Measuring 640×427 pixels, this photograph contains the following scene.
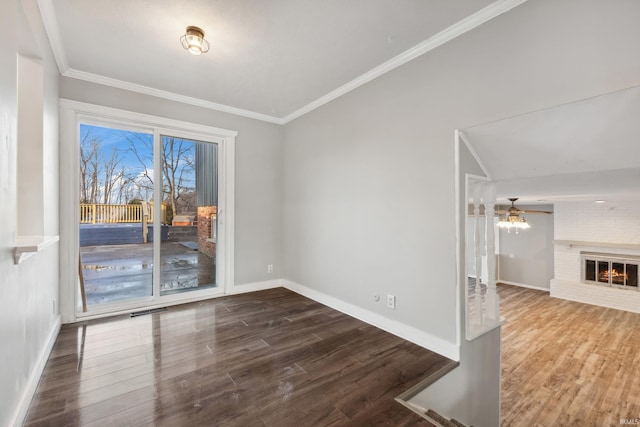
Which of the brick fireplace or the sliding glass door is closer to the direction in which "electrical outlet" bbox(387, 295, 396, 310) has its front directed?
the sliding glass door

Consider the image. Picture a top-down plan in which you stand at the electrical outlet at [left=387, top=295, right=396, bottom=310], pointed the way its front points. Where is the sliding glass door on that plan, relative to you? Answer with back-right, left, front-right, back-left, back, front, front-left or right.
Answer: front-right

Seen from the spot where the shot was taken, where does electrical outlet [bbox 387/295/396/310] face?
facing the viewer and to the left of the viewer

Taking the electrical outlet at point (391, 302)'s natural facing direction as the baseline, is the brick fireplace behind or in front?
behind

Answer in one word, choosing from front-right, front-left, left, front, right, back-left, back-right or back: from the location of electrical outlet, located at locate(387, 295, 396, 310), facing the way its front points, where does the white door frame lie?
front-right
